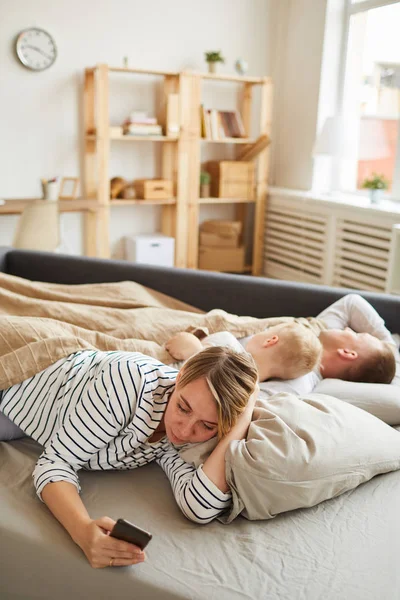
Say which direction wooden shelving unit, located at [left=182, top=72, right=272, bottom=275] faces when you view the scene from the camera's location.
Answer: facing the viewer

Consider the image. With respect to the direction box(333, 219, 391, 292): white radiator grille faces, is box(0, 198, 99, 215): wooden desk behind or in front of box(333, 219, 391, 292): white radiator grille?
in front

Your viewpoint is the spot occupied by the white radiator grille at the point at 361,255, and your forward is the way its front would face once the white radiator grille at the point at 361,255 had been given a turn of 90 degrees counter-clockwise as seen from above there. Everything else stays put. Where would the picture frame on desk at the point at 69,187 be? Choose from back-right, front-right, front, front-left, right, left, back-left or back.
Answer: back-right

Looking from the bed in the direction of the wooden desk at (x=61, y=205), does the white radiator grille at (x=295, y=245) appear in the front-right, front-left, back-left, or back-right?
front-right

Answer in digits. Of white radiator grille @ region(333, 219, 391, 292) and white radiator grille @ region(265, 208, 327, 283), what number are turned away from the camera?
0

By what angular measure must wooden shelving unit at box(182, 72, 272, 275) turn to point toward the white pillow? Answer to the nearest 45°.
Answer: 0° — it already faces it

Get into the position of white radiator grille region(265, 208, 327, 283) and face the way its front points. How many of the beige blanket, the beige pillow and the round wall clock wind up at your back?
0

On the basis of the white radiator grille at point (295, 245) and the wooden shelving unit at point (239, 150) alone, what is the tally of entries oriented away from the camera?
0

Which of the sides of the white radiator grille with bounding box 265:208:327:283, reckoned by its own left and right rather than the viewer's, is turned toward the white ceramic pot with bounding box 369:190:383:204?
left

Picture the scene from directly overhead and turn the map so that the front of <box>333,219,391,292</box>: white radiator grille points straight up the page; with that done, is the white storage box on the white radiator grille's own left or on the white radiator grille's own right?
on the white radiator grille's own right

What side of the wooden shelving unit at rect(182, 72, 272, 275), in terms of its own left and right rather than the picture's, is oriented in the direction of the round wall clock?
right

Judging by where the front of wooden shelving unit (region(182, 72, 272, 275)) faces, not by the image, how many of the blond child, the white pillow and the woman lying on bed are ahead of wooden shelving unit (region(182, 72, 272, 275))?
3

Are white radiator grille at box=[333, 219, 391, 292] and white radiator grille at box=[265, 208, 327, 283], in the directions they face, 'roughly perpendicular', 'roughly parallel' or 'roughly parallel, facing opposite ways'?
roughly parallel

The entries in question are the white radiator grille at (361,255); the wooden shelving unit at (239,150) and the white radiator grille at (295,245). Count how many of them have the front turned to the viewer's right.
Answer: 0

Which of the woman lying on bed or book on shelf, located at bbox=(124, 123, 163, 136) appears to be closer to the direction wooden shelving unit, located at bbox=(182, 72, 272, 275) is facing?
the woman lying on bed

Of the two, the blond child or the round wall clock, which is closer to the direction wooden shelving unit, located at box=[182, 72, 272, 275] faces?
the blond child

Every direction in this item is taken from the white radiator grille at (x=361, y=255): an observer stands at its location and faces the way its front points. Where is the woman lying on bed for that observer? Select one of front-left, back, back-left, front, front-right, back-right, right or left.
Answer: front-left

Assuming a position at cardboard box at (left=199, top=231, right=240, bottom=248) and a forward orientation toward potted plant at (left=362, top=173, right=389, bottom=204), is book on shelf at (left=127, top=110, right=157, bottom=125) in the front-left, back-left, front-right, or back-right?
back-right
